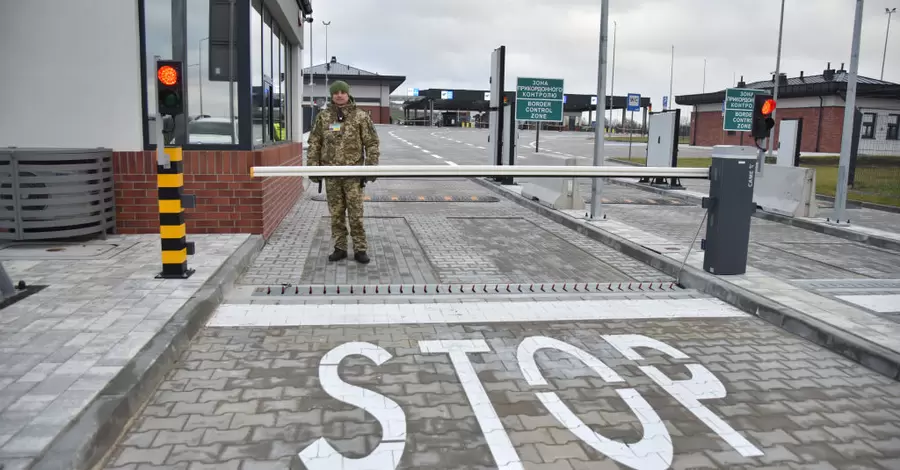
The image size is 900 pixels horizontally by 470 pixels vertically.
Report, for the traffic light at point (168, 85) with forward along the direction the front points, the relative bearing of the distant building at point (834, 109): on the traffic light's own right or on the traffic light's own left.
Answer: on the traffic light's own left

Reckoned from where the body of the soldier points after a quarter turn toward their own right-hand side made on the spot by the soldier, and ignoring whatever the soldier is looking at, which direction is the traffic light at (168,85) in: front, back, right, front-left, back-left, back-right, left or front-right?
front-left

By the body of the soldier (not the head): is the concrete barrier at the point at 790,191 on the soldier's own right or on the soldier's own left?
on the soldier's own left

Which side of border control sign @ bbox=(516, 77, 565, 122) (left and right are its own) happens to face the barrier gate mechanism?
front

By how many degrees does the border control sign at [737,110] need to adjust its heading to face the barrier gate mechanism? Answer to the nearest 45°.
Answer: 0° — it already faces it

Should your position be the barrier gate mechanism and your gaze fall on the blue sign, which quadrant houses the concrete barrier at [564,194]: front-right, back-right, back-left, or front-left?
front-left

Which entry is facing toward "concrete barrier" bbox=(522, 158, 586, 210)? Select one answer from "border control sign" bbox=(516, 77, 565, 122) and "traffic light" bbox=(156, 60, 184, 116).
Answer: the border control sign

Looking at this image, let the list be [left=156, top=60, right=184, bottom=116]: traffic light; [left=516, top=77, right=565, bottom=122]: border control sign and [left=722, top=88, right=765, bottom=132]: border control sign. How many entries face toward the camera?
3

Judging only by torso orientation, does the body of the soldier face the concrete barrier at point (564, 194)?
no

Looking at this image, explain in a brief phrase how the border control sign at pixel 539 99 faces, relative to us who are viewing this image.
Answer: facing the viewer

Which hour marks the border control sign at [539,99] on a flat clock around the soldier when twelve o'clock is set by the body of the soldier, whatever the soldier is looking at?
The border control sign is roughly at 7 o'clock from the soldier.

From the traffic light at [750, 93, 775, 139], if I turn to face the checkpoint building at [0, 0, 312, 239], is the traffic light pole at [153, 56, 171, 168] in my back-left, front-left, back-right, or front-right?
front-left

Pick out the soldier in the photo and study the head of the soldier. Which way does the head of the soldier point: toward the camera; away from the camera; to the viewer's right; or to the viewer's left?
toward the camera

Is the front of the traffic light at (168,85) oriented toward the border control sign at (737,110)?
no

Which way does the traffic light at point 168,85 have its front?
toward the camera
